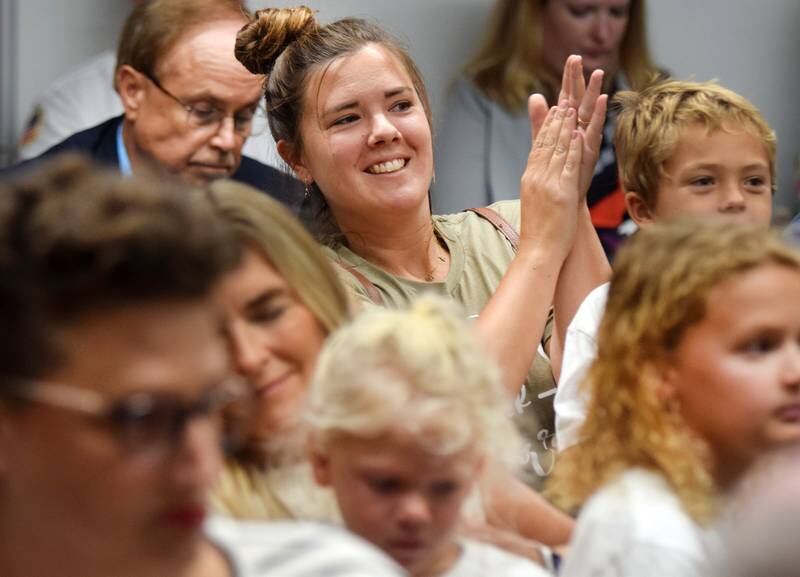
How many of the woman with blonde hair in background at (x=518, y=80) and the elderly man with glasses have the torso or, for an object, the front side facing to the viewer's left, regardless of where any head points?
0

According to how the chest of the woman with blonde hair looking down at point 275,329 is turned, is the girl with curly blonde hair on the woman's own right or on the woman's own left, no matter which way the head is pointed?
on the woman's own left

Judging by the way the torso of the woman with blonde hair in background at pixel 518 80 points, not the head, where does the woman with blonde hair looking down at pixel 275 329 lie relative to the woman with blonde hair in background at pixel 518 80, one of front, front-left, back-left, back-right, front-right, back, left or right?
front-right

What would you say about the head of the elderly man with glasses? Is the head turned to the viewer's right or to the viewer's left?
to the viewer's right

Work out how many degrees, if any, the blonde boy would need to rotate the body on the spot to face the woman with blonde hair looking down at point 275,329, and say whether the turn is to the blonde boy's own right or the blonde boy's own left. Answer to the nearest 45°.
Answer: approximately 90° to the blonde boy's own right

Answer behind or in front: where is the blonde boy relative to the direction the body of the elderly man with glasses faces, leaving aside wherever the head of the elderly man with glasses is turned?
in front

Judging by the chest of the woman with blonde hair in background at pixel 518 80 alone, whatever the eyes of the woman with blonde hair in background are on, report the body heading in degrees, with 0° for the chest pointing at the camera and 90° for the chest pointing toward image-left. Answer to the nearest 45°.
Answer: approximately 315°

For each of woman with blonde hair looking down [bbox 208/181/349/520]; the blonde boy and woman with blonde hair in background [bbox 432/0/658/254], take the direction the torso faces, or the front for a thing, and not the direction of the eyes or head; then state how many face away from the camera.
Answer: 0

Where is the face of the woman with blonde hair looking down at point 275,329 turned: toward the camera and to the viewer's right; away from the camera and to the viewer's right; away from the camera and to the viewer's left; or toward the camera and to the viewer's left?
toward the camera and to the viewer's left

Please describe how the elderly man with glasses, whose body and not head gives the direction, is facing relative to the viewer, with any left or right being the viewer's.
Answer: facing the viewer and to the right of the viewer

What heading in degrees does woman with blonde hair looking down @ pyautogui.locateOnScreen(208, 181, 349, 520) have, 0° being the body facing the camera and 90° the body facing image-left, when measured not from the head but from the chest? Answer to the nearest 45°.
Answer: approximately 45°

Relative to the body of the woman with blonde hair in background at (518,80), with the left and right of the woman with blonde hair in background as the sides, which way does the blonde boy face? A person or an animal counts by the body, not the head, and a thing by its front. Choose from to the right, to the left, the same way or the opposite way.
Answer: the same way

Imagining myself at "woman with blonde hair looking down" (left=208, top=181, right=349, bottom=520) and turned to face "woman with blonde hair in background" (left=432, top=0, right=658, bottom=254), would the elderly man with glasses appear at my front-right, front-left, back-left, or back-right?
front-left

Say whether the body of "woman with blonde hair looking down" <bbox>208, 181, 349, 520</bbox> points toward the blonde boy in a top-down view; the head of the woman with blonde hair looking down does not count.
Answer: no

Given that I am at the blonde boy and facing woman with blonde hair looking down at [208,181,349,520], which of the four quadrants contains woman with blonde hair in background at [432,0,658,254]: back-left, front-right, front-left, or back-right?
back-right

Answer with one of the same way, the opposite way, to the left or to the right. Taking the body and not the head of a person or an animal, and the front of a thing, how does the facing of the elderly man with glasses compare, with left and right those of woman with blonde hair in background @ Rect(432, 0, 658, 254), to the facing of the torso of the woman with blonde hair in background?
the same way
